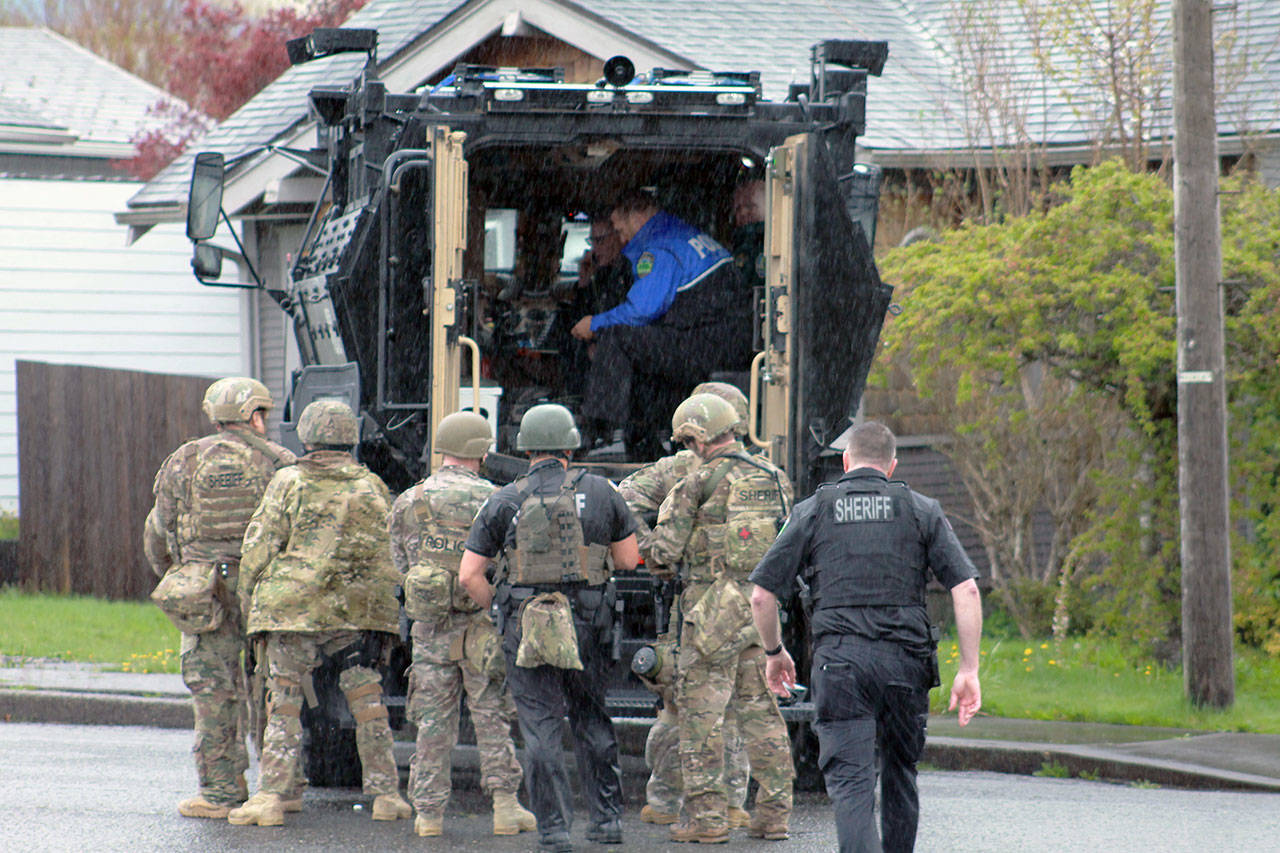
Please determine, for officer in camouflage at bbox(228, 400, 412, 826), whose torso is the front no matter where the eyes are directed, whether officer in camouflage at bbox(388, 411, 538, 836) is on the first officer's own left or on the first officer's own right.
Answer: on the first officer's own right

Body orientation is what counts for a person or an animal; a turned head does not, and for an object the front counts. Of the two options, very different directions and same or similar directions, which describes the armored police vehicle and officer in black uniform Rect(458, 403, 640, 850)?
same or similar directions

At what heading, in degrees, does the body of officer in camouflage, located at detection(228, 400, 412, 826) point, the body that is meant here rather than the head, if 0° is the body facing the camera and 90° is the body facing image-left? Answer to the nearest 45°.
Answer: approximately 180°

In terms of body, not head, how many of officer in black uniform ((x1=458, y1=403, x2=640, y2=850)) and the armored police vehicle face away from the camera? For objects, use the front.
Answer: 2

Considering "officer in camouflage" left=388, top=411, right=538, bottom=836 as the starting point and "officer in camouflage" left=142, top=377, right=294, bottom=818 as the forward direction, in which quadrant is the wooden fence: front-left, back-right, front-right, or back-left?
front-right

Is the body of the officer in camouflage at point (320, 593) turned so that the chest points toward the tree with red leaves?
yes

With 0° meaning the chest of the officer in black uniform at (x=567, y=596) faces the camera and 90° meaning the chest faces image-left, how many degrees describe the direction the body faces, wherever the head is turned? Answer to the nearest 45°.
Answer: approximately 180°

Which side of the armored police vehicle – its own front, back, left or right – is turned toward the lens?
back

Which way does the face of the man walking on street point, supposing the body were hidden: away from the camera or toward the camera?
away from the camera

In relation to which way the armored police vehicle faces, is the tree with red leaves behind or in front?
in front

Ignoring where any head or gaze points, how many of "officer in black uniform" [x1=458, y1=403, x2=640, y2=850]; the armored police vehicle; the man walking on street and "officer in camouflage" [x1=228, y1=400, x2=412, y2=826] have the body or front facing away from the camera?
4

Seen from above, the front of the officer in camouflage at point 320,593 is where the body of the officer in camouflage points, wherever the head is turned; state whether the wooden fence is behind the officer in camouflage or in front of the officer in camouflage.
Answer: in front

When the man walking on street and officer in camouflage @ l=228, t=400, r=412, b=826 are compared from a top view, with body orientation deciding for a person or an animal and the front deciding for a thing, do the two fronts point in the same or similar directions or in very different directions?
same or similar directions

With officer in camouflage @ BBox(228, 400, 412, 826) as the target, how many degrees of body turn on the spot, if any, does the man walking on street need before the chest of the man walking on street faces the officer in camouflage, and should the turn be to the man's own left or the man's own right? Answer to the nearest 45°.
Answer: approximately 45° to the man's own left

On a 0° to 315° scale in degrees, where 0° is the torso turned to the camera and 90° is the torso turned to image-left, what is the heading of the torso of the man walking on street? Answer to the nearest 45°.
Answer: approximately 180°

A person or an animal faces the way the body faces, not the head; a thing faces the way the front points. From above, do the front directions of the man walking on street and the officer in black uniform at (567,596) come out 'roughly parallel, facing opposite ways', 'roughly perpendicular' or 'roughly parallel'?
roughly parallel

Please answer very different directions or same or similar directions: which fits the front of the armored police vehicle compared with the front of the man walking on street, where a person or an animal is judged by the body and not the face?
same or similar directions

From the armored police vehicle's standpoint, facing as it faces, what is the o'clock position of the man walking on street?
The man walking on street is roughly at 5 o'clock from the armored police vehicle.
